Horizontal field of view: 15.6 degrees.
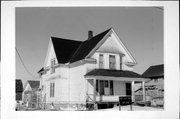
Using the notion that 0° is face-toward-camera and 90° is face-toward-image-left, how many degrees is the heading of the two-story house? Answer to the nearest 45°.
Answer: approximately 315°
